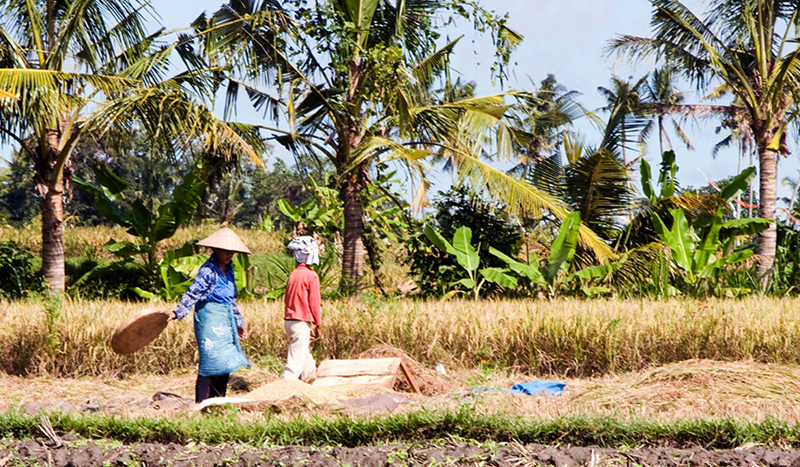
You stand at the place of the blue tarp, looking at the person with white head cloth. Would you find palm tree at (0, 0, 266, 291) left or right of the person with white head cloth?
right

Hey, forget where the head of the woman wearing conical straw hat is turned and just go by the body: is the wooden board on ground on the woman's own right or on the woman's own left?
on the woman's own left

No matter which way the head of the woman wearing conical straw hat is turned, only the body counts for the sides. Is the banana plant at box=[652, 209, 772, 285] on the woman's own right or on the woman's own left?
on the woman's own left

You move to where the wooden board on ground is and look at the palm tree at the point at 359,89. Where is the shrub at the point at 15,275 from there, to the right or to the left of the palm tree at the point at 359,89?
left
